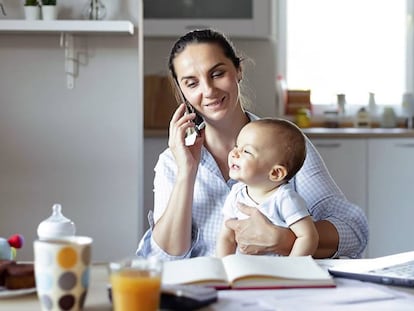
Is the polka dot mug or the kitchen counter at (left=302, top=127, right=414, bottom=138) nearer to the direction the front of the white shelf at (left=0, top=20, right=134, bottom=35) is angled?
the polka dot mug

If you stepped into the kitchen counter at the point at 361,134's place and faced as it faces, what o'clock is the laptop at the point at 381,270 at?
The laptop is roughly at 12 o'clock from the kitchen counter.

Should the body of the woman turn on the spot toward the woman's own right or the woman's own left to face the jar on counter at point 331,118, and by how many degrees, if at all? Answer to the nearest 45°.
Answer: approximately 180°

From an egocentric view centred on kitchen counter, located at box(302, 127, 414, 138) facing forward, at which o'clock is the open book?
The open book is roughly at 12 o'clock from the kitchen counter.

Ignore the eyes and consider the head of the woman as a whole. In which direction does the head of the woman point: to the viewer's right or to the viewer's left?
to the viewer's right

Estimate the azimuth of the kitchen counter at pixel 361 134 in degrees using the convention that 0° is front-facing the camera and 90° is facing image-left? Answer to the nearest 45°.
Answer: approximately 0°

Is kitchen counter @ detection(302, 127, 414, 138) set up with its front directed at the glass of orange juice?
yes

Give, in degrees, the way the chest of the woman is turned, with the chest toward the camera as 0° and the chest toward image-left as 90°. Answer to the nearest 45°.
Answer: approximately 0°

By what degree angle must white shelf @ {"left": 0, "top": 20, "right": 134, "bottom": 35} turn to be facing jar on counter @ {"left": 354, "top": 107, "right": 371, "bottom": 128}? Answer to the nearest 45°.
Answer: approximately 135° to its left

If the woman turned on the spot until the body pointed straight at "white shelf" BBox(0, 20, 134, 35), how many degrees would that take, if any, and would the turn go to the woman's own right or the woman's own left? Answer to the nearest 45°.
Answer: approximately 135° to the woman's own right

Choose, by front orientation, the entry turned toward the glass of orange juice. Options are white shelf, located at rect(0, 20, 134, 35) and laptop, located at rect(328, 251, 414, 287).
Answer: the white shelf

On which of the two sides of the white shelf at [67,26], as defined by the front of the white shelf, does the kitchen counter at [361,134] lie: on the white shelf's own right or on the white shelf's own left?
on the white shelf's own left
